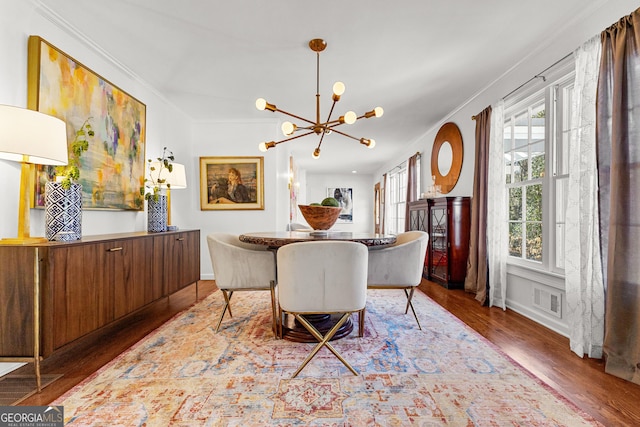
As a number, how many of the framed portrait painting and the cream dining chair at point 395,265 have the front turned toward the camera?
1

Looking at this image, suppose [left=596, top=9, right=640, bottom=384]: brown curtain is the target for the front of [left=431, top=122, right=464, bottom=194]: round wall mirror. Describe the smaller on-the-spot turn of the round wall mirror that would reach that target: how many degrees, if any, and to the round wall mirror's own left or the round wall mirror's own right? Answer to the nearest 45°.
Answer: approximately 45° to the round wall mirror's own left

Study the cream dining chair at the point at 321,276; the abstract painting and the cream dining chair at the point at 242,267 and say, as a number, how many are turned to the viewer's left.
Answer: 0

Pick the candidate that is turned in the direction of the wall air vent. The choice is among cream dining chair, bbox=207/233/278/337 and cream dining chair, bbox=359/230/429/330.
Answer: cream dining chair, bbox=207/233/278/337

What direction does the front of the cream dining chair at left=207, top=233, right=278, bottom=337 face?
to the viewer's right

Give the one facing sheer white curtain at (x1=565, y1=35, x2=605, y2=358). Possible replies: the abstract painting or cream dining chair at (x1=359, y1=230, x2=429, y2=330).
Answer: the abstract painting

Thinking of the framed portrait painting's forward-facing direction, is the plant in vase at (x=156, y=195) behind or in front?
in front

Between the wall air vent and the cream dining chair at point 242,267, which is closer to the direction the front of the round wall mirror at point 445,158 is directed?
the cream dining chair

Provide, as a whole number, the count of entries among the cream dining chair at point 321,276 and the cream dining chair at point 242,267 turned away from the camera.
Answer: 1

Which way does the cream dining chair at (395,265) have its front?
to the viewer's left

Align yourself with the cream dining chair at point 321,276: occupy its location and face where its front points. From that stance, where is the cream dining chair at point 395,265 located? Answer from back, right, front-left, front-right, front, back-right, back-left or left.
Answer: front-right

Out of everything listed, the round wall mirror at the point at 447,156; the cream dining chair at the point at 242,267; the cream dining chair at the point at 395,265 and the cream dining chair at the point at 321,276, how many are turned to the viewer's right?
1

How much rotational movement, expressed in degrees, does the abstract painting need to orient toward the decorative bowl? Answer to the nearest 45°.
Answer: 0° — it already faces it

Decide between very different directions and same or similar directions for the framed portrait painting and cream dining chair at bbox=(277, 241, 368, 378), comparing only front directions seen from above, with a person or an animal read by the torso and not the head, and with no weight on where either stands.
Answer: very different directions

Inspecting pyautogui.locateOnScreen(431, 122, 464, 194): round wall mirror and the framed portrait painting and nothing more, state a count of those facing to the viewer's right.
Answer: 0

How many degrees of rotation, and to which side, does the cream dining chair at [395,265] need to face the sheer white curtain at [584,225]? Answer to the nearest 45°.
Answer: approximately 180°

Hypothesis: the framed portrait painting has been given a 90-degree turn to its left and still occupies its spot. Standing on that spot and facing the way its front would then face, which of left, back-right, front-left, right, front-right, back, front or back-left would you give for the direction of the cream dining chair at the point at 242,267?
right

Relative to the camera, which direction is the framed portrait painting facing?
toward the camera

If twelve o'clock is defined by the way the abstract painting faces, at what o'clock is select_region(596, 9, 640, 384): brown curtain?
The brown curtain is roughly at 12 o'clock from the abstract painting.

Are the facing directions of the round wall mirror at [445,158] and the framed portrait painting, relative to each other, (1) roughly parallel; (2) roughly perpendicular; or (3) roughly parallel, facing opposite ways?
roughly perpendicular

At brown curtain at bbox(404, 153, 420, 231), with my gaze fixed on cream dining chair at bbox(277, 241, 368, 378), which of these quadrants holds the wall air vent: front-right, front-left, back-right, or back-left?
front-left

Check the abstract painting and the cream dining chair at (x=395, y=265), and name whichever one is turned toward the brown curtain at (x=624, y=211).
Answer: the abstract painting
